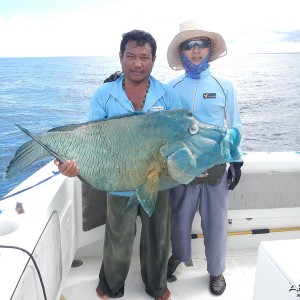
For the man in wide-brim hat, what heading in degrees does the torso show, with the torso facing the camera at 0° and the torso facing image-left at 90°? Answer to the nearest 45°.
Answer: approximately 0°

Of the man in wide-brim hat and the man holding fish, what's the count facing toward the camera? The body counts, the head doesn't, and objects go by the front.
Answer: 2

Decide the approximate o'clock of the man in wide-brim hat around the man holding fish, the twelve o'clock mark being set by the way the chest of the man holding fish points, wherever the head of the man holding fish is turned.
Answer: The man in wide-brim hat is roughly at 8 o'clock from the man holding fish.

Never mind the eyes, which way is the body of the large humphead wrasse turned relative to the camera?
to the viewer's right

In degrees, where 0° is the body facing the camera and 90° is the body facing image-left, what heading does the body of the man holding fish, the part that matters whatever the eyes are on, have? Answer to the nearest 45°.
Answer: approximately 0°
